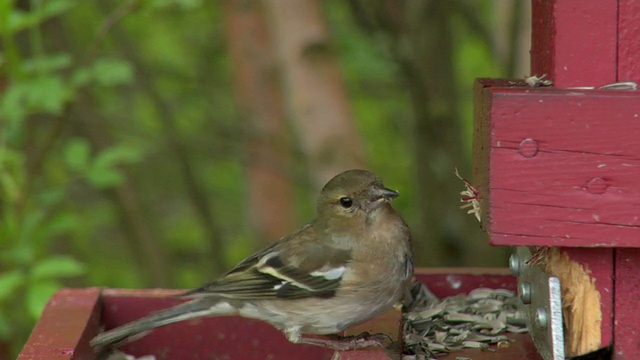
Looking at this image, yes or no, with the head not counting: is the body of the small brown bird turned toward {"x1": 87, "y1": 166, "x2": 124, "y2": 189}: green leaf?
no

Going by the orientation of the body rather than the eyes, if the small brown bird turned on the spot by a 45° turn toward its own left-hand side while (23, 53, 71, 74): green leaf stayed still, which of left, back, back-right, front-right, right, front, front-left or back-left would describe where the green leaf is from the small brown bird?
left

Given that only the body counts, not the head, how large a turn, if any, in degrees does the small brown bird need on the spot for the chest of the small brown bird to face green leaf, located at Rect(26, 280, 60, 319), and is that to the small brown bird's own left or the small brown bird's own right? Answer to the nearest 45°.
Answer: approximately 180°

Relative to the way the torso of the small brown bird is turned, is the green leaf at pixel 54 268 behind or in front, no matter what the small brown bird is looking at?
behind

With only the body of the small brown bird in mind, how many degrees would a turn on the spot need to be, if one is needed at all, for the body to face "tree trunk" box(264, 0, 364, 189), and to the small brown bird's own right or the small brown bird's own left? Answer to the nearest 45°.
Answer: approximately 90° to the small brown bird's own left

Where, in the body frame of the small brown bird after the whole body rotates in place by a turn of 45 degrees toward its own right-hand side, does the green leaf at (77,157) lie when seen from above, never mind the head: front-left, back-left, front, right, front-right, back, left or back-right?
back

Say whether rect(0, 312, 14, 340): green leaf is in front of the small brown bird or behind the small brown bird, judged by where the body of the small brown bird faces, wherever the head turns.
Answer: behind

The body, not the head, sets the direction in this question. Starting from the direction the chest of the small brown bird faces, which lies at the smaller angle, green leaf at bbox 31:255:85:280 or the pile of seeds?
the pile of seeds

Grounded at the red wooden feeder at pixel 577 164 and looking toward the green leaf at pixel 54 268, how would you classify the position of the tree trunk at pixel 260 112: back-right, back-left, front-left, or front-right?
front-right

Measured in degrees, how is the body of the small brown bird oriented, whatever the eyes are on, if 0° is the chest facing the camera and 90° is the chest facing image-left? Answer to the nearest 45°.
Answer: approximately 270°

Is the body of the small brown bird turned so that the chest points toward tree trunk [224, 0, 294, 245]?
no

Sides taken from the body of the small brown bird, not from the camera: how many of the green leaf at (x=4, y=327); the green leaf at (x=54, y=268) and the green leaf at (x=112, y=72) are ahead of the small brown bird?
0
